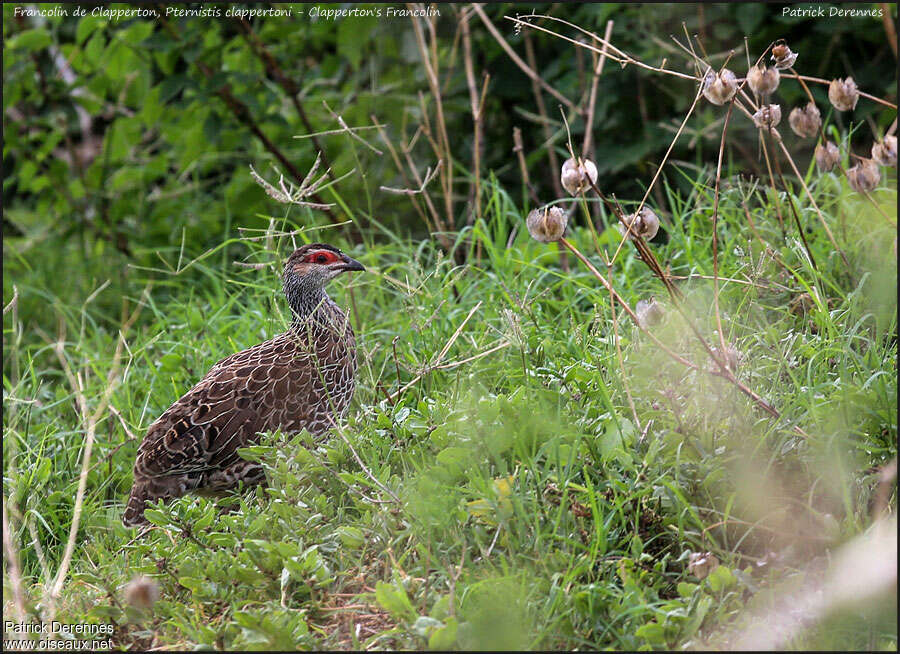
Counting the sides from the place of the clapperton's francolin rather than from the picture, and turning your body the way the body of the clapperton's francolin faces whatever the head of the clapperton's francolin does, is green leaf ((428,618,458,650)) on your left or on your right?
on your right

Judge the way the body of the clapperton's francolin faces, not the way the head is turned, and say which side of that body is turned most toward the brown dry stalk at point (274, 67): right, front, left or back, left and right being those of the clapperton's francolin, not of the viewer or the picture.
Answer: left

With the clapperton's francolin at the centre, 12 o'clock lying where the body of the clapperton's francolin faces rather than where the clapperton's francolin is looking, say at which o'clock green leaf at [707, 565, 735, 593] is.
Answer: The green leaf is roughly at 2 o'clock from the clapperton's francolin.

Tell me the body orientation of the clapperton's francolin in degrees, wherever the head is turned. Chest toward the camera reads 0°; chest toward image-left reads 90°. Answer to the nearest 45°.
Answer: approximately 270°

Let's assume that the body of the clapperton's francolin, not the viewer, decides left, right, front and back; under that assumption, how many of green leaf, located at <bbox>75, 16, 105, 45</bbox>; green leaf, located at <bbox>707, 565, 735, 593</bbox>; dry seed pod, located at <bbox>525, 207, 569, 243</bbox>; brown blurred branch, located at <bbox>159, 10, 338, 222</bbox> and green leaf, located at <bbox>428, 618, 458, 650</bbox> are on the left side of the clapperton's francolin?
2

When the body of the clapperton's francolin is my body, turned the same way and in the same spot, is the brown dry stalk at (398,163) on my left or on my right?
on my left

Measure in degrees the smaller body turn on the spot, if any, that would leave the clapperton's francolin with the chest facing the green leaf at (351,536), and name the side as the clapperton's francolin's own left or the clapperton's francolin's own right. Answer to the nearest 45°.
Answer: approximately 90° to the clapperton's francolin's own right

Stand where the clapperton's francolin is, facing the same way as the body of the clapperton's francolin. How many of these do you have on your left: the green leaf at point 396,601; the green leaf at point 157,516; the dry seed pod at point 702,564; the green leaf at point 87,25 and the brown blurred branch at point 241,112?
2
